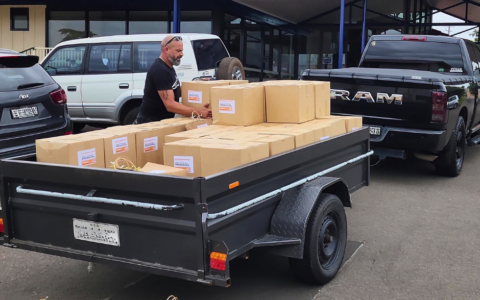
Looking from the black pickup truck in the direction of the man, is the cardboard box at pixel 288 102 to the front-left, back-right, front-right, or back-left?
front-left

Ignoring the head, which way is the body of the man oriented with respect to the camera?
to the viewer's right

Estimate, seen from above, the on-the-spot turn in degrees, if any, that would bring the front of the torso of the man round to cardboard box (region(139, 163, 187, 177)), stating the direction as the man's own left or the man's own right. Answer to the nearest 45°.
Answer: approximately 90° to the man's own right

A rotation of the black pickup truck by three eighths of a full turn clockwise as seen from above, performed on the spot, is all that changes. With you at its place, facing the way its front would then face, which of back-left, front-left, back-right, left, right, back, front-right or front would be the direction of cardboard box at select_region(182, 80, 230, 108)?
front-right

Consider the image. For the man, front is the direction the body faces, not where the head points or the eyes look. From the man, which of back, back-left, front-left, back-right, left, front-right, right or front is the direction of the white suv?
left

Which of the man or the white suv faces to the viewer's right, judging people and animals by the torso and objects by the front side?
the man

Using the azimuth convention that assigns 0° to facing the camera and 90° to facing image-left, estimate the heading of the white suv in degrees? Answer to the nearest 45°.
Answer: approximately 135°

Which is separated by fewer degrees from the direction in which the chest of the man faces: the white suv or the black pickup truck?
the black pickup truck

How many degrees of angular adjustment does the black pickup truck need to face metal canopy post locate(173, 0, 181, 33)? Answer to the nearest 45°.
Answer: approximately 90° to its left

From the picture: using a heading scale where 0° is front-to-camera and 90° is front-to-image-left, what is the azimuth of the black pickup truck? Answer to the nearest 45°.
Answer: approximately 225°

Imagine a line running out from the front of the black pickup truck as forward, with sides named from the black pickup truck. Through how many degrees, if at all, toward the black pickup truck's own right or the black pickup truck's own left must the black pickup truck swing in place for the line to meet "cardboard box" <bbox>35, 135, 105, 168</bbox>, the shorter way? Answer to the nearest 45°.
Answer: approximately 180°

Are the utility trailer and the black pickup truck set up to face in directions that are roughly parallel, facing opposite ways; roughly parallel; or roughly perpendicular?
roughly parallel

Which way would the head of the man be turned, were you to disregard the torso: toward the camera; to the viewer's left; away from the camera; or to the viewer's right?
to the viewer's right

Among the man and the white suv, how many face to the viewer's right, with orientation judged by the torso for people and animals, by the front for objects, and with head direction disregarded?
1
